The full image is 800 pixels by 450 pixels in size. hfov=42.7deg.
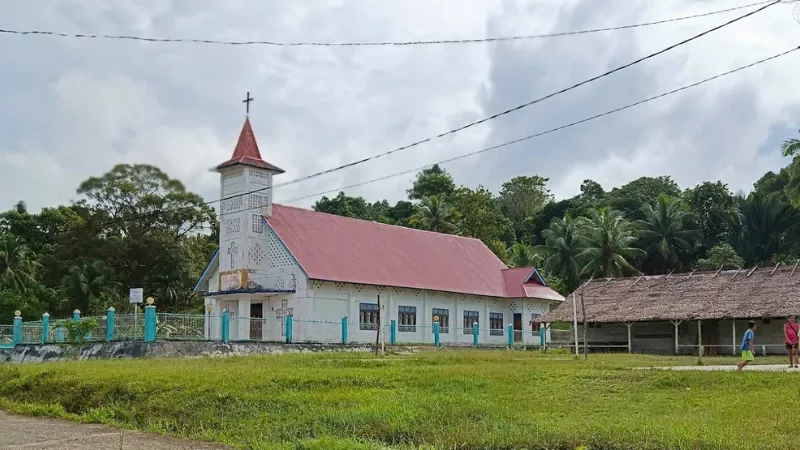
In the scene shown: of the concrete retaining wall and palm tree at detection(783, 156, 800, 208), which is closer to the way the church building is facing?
the concrete retaining wall

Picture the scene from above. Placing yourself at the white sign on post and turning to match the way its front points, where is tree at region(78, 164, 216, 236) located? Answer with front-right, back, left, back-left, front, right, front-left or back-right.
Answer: back

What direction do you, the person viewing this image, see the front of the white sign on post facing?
facing the viewer

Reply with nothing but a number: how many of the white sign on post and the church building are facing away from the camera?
0

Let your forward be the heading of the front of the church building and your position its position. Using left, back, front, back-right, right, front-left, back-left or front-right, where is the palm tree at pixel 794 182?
back-left

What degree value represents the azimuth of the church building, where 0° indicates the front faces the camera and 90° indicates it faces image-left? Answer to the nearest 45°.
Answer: approximately 45°
